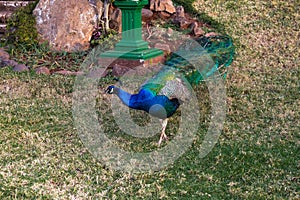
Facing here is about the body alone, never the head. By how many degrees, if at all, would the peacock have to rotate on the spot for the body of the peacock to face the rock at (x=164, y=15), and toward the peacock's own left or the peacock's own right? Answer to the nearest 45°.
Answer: approximately 135° to the peacock's own right

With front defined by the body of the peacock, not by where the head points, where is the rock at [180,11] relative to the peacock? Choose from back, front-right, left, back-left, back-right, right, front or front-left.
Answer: back-right

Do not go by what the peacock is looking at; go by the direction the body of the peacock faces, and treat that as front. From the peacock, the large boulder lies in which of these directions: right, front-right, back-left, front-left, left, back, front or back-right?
right

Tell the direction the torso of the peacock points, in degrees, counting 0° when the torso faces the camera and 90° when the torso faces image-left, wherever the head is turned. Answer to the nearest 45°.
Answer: approximately 45°

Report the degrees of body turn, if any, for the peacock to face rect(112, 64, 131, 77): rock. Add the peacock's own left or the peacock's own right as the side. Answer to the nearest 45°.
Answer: approximately 90° to the peacock's own right

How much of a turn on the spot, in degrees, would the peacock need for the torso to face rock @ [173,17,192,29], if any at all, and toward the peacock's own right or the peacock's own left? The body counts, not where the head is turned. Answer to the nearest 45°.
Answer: approximately 135° to the peacock's own right

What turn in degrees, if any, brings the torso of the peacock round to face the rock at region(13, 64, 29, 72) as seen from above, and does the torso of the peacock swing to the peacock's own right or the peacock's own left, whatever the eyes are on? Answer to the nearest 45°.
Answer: approximately 90° to the peacock's own right

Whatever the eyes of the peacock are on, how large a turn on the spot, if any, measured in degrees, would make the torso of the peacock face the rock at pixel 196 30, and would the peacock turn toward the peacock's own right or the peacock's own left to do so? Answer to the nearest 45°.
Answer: approximately 135° to the peacock's own right

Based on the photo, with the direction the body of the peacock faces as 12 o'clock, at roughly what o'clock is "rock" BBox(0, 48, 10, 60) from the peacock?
The rock is roughly at 3 o'clock from the peacock.

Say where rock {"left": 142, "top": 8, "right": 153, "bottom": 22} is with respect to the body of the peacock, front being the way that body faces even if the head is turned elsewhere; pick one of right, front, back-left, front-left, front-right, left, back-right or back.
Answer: back-right

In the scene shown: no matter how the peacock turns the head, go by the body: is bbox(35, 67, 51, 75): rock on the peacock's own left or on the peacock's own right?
on the peacock's own right

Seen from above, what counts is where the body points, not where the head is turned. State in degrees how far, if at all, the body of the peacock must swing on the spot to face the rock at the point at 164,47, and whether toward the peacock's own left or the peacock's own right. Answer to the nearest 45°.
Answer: approximately 135° to the peacock's own right
